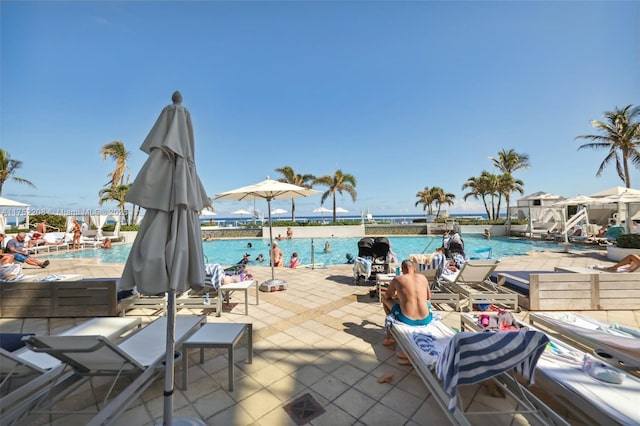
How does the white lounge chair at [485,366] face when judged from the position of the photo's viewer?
facing away from the viewer and to the left of the viewer

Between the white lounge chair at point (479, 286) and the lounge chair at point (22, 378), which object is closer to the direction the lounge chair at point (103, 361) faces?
the white lounge chair

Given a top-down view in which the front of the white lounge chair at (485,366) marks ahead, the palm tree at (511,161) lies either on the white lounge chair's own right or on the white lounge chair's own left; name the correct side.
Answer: on the white lounge chair's own right

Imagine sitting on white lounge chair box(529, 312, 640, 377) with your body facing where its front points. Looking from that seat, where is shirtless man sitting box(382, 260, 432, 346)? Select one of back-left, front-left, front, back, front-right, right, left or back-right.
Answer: left

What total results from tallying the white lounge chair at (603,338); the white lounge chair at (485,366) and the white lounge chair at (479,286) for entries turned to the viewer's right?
0

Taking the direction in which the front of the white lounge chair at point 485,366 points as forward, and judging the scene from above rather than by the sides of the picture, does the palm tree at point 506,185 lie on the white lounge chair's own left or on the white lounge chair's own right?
on the white lounge chair's own right

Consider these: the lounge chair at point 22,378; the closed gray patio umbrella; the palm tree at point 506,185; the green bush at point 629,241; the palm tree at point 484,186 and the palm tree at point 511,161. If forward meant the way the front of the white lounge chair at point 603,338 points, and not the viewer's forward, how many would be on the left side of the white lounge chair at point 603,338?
2

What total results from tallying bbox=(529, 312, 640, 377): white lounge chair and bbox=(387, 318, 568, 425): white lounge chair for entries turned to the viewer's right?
0

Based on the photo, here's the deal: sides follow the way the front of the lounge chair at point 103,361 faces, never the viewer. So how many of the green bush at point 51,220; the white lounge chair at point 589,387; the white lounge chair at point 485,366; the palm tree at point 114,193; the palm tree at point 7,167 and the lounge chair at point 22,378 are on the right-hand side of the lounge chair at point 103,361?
2

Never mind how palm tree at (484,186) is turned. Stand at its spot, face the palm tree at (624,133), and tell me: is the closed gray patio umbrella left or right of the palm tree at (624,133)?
right

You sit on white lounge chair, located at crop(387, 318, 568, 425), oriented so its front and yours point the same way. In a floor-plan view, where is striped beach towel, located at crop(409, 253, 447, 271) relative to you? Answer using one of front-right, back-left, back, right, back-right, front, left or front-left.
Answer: front-right

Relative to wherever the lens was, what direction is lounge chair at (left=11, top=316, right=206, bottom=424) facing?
facing away from the viewer and to the right of the viewer

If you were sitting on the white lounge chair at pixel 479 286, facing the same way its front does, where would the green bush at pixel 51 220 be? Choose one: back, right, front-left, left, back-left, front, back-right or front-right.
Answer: front-left

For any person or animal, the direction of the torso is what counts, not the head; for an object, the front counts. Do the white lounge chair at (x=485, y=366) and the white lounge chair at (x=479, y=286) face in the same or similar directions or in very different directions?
same or similar directions

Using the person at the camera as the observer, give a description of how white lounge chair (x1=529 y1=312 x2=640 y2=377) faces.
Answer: facing away from the viewer and to the left of the viewer

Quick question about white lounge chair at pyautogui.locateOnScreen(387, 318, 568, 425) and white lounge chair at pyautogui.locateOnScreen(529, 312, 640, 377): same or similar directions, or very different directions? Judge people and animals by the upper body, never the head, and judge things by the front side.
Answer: same or similar directions

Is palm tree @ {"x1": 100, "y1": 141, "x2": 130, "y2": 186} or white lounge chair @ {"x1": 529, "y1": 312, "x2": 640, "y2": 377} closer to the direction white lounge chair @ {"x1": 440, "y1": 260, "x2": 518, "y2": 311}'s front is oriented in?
the palm tree

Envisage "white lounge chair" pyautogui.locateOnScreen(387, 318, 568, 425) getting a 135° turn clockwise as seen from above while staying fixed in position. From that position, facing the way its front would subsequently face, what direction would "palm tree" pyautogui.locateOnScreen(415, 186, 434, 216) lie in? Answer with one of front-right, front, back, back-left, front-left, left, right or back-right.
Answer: left

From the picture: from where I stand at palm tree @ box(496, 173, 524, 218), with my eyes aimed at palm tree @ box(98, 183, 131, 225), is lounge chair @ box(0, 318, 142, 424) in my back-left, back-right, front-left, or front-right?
front-left

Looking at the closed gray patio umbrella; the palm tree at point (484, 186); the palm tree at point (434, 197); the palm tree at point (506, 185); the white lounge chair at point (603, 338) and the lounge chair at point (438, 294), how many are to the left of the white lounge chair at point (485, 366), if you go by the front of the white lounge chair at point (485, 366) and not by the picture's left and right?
1

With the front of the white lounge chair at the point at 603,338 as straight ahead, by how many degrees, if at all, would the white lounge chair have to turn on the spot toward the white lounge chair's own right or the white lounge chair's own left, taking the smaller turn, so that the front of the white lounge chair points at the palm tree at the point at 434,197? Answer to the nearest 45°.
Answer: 0° — it already faces it

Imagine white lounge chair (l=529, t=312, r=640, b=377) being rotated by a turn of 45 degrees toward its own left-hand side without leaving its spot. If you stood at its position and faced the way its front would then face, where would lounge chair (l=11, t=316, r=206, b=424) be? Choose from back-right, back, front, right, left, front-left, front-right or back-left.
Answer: front-left

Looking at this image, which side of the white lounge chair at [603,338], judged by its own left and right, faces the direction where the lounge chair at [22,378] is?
left
